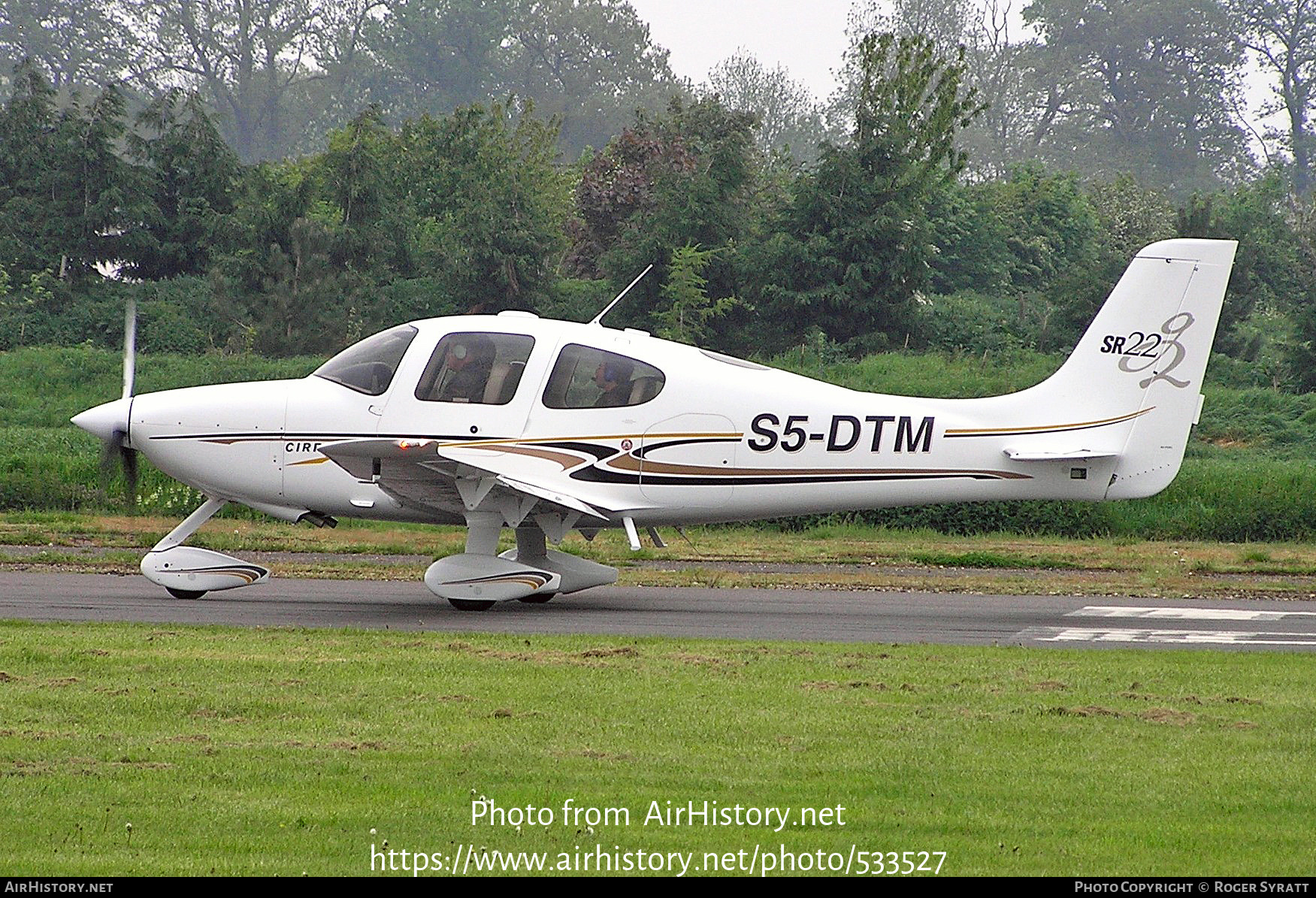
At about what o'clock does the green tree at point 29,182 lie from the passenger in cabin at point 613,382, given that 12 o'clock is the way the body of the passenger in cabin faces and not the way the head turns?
The green tree is roughly at 2 o'clock from the passenger in cabin.

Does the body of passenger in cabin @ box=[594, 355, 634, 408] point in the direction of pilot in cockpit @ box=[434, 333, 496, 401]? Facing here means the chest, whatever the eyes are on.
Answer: yes

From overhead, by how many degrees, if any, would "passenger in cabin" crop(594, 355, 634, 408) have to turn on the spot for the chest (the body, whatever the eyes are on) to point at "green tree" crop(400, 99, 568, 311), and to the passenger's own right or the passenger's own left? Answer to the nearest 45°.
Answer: approximately 90° to the passenger's own right

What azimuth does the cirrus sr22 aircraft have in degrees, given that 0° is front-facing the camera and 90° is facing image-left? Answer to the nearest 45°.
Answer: approximately 90°

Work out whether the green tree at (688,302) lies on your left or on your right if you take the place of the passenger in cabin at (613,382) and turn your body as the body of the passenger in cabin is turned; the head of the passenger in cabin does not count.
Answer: on your right

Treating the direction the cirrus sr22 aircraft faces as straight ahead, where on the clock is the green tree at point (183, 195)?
The green tree is roughly at 2 o'clock from the cirrus sr22 aircraft.

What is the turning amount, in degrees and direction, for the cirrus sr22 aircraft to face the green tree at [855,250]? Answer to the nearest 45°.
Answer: approximately 90° to its right

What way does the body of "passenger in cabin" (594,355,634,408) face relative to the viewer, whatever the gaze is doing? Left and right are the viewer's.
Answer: facing to the left of the viewer

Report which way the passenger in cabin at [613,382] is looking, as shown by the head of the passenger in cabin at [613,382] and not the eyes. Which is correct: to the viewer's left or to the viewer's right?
to the viewer's left

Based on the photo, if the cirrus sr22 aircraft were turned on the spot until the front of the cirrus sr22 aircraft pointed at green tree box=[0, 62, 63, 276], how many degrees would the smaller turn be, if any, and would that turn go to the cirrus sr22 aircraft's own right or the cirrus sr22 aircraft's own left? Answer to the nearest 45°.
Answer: approximately 45° to the cirrus sr22 aircraft's own right
